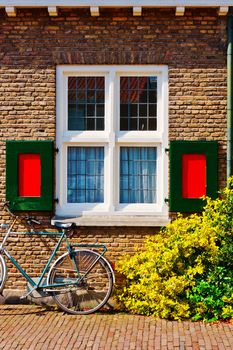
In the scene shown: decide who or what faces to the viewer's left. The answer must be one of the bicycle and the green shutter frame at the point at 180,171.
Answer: the bicycle

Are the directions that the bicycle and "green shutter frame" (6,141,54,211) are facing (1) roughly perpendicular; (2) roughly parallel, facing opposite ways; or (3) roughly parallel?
roughly perpendicular

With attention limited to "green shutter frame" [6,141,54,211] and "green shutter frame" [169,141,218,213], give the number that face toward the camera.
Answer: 2

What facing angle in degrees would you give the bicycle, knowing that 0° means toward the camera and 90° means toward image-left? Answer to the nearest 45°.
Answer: approximately 90°

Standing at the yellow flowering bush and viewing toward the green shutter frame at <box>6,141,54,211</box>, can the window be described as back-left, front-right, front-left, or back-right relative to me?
front-right

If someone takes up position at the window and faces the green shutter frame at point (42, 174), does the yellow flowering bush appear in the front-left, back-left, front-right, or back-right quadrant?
back-left

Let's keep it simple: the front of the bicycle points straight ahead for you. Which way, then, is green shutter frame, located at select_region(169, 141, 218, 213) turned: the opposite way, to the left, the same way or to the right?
to the left

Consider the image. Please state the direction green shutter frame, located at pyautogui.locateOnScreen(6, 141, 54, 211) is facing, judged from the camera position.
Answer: facing the viewer

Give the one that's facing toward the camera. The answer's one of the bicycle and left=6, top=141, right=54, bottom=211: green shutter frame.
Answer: the green shutter frame

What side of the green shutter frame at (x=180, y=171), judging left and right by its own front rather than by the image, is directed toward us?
front
